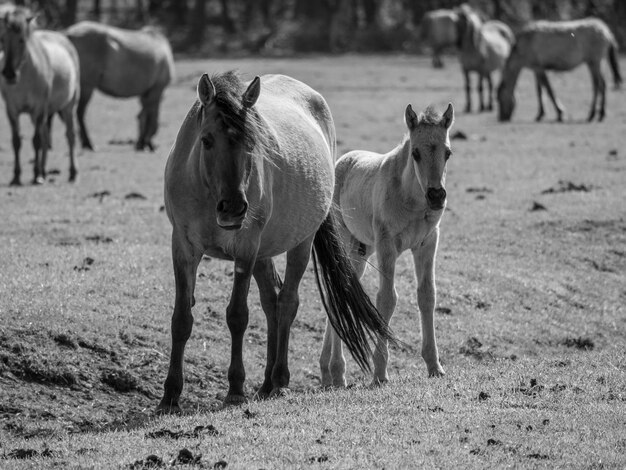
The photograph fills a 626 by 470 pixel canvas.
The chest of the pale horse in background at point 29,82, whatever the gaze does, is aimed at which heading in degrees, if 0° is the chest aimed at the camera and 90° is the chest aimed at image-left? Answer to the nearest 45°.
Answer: approximately 45°

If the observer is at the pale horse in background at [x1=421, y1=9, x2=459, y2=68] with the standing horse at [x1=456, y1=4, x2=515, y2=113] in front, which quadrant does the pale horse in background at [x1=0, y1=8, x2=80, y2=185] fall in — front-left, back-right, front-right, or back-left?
front-right

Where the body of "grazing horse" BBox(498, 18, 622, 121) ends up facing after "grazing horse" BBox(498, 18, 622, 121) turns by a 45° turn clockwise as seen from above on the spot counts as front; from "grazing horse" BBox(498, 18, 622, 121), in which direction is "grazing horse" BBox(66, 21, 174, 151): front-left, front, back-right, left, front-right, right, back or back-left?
left

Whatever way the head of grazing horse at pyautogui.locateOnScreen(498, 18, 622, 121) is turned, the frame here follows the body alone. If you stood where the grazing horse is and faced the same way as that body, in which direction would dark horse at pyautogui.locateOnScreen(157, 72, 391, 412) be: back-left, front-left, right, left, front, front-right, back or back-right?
left

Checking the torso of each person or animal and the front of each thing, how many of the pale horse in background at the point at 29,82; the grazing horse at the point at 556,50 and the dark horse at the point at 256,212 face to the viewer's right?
0

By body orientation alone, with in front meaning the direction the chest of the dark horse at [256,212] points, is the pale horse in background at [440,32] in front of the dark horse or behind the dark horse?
behind

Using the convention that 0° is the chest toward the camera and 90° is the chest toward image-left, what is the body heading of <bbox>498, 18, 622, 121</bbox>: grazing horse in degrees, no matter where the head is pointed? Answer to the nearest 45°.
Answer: approximately 90°

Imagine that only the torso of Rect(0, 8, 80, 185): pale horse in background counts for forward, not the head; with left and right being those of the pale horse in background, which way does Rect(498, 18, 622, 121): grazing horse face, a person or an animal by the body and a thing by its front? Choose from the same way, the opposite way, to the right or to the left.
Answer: to the right

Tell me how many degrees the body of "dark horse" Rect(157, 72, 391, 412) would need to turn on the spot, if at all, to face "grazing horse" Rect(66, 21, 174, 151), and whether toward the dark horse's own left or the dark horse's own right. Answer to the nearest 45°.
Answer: approximately 135° to the dark horse's own right

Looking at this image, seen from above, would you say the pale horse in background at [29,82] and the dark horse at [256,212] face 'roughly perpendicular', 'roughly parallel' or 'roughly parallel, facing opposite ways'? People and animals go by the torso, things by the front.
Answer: roughly parallel

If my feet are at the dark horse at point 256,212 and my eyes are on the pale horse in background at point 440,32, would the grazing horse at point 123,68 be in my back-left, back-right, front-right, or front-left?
front-left

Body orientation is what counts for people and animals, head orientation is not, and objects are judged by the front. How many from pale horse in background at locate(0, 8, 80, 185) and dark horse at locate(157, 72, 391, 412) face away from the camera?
0

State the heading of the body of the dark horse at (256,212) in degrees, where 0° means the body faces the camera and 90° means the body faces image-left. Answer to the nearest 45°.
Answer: approximately 45°
